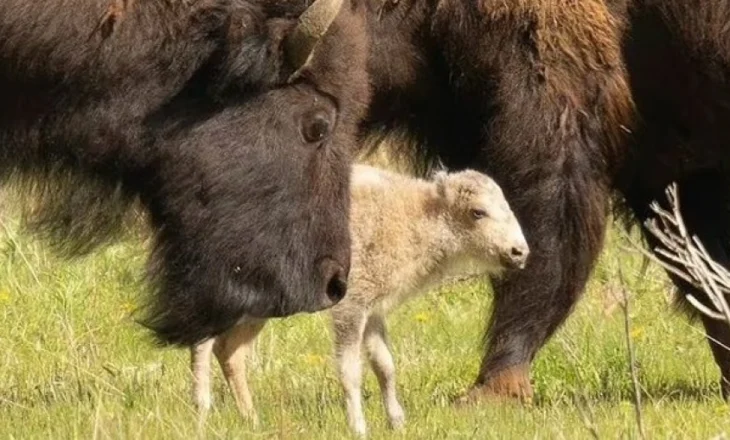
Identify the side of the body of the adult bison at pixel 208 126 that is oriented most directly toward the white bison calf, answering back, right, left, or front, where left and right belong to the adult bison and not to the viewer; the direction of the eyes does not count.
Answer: front

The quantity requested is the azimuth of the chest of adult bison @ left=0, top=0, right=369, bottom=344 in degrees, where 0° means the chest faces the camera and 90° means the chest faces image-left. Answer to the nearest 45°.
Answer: approximately 270°

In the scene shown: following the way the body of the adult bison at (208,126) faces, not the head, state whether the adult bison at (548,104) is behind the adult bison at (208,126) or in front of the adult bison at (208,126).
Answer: in front

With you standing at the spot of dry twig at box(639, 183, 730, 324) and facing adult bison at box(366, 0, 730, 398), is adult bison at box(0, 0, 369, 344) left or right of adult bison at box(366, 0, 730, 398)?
left
